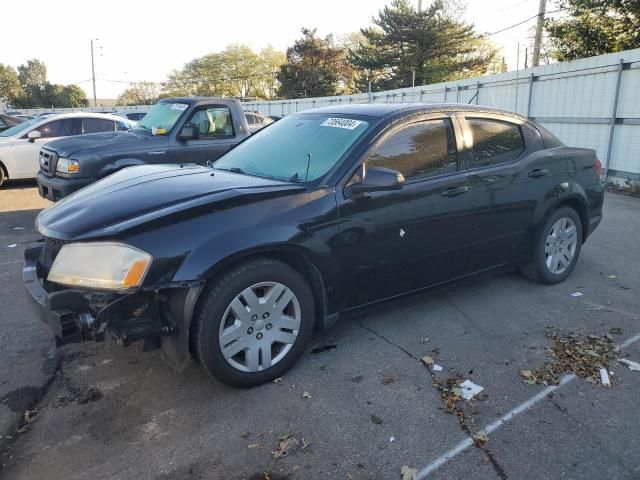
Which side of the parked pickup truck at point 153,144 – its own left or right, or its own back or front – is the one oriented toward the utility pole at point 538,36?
back

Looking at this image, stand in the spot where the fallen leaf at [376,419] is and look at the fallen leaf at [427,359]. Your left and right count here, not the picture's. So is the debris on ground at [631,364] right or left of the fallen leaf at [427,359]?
right

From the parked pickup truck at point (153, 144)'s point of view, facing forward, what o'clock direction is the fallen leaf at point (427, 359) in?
The fallen leaf is roughly at 10 o'clock from the parked pickup truck.

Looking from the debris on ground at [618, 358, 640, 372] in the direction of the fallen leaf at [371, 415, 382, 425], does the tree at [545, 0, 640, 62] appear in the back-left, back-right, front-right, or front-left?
back-right

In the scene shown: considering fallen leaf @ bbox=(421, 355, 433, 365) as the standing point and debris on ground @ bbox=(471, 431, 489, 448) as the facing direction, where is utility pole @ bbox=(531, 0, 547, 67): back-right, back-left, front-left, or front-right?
back-left

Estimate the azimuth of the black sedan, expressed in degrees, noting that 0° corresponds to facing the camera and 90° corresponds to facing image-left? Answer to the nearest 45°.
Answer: approximately 45°

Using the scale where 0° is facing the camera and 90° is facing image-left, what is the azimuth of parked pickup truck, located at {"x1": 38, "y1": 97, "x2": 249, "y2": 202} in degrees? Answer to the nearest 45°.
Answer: approximately 45°

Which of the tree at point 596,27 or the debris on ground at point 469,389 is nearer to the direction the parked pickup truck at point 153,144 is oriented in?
the debris on ground

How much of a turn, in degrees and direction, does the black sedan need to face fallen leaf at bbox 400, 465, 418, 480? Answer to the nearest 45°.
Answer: approximately 90° to its left

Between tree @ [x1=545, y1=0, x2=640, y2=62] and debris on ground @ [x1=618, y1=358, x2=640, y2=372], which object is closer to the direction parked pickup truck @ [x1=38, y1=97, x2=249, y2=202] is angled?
the debris on ground

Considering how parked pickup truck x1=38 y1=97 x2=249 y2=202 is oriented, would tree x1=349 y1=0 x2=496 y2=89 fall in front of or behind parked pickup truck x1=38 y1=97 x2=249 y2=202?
behind

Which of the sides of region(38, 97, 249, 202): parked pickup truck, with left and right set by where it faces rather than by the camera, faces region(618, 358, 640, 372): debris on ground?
left
